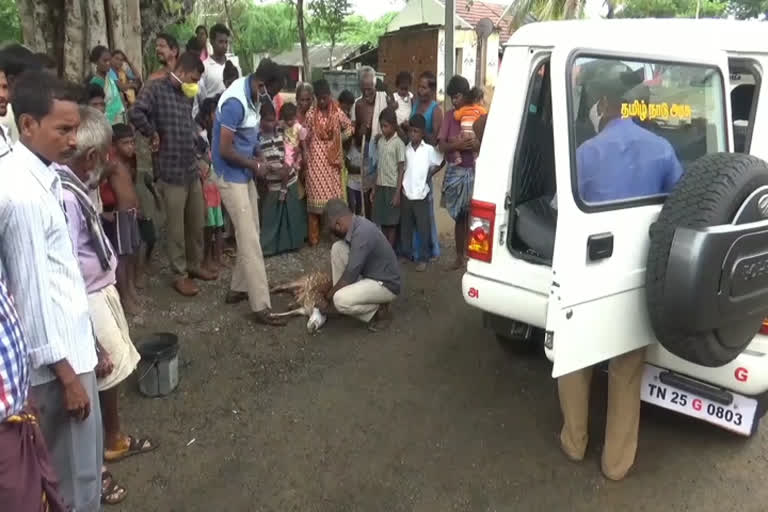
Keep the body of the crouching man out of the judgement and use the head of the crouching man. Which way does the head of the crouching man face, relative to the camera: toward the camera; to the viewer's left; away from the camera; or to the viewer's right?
to the viewer's left

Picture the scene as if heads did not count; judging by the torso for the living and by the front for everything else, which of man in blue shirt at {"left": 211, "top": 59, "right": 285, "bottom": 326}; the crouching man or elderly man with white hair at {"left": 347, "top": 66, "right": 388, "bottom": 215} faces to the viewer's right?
the man in blue shirt

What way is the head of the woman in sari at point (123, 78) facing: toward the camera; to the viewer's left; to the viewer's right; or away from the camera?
toward the camera

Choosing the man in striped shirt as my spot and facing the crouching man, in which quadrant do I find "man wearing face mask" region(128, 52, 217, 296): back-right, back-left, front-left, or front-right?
front-left

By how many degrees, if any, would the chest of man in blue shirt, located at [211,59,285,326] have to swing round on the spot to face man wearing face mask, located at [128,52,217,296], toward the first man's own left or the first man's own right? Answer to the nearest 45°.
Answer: approximately 135° to the first man's own left

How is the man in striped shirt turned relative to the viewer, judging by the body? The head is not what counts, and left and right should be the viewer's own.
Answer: facing to the right of the viewer

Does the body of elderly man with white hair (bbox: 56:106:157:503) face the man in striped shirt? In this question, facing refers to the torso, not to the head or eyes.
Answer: no

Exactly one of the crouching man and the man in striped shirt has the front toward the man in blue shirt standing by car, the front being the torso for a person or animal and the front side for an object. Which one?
the man in striped shirt

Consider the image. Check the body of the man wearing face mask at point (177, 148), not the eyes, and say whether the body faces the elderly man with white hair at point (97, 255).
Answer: no

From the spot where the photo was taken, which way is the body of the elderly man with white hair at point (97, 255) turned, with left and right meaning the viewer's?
facing to the right of the viewer

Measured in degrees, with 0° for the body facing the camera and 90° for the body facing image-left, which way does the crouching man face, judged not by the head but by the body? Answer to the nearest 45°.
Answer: approximately 90°

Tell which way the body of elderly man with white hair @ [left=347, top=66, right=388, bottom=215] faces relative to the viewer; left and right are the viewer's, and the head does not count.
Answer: facing the viewer

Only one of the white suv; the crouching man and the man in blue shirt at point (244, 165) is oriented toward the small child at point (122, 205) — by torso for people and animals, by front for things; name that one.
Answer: the crouching man

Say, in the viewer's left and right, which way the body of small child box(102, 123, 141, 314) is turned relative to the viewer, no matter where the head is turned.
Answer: facing the viewer and to the right of the viewer

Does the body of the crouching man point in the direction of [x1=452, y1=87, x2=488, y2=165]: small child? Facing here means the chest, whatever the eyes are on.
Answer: no

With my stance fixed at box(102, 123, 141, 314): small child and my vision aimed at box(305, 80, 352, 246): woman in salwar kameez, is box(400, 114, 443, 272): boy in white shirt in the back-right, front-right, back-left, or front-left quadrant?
front-right

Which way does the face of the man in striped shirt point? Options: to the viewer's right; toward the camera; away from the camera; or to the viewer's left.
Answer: to the viewer's right

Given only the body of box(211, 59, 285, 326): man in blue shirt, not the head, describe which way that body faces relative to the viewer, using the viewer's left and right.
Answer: facing to the right of the viewer
